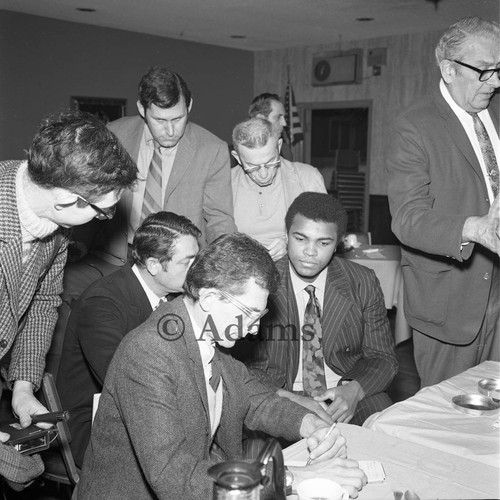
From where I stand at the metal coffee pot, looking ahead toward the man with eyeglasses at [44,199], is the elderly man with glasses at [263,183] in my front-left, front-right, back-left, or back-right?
front-right

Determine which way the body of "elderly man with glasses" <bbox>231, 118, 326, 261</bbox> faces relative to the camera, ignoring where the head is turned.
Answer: toward the camera

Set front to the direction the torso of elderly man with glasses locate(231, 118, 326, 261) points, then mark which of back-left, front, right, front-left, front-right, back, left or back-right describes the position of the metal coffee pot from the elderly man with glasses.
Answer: front

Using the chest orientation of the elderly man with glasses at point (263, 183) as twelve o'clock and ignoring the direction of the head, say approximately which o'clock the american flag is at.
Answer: The american flag is roughly at 6 o'clock from the elderly man with glasses.

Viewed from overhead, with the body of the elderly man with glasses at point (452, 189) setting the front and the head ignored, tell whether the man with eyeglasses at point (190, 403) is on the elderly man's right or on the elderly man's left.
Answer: on the elderly man's right

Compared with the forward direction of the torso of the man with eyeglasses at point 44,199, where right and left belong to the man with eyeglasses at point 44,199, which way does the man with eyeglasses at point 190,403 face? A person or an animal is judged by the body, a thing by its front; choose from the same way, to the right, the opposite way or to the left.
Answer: the same way

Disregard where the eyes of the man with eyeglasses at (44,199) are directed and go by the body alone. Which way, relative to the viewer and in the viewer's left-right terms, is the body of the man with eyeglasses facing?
facing the viewer and to the right of the viewer

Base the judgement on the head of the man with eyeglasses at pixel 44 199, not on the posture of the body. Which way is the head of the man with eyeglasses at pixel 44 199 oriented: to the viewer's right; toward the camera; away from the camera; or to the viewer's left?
to the viewer's right

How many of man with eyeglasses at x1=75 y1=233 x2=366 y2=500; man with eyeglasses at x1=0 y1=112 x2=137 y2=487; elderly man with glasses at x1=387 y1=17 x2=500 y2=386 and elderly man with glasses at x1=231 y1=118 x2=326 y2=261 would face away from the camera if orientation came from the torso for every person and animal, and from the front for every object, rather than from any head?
0

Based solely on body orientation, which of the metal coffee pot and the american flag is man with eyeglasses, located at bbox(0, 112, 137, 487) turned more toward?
the metal coffee pot

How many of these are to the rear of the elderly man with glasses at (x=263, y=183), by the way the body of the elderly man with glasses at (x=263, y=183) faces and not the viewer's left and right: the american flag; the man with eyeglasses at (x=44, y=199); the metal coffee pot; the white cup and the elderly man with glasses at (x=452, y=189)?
1
